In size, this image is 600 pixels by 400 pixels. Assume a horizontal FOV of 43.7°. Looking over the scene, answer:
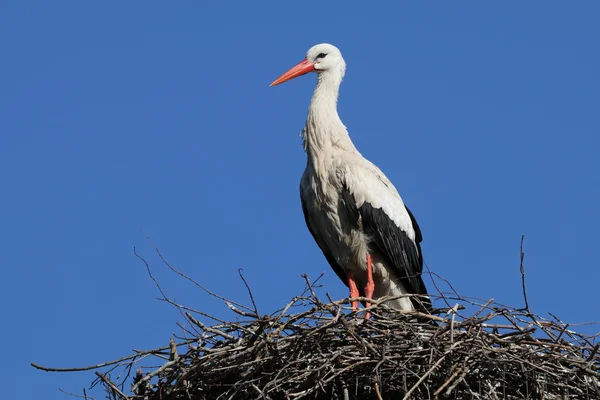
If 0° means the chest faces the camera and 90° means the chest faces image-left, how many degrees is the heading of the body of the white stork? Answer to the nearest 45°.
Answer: approximately 45°
